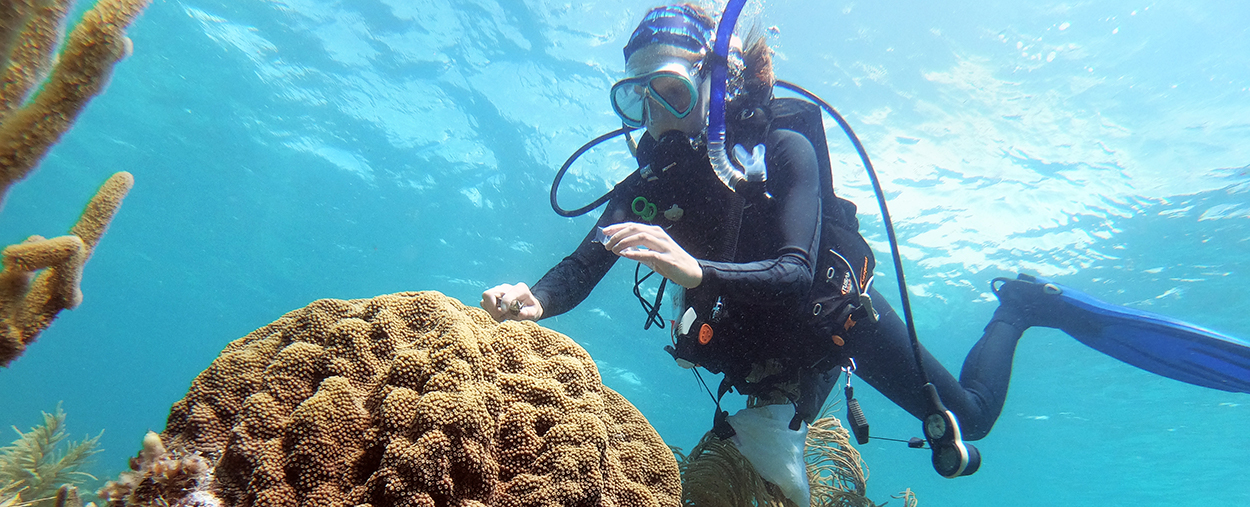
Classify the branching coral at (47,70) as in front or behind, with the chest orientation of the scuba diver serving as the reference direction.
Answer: in front

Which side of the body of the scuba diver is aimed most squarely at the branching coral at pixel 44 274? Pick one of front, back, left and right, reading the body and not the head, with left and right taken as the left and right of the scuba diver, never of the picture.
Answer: front

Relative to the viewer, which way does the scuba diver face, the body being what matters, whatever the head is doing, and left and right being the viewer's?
facing the viewer and to the left of the viewer

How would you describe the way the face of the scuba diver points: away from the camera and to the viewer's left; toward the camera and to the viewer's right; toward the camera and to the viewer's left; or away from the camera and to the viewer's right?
toward the camera and to the viewer's left

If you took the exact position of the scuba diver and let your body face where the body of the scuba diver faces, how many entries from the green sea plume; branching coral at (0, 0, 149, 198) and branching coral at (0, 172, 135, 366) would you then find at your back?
0
